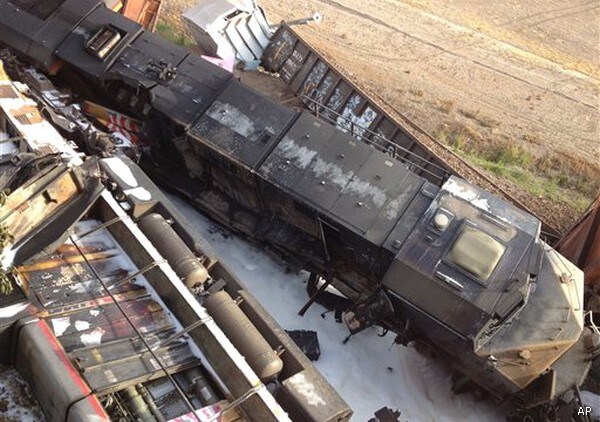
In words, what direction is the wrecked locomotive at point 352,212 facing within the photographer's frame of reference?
facing the viewer and to the right of the viewer

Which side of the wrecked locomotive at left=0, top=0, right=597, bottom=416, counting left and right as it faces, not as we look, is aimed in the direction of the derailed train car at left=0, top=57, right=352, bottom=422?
right
